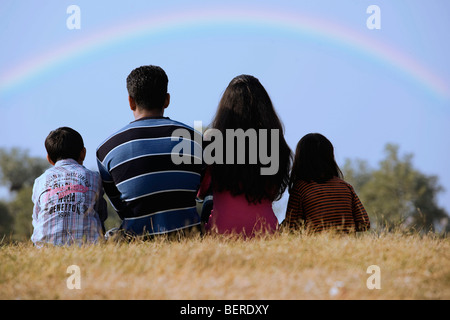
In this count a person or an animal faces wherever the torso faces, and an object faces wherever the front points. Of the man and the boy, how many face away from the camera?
2

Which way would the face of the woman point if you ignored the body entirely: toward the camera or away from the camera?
away from the camera

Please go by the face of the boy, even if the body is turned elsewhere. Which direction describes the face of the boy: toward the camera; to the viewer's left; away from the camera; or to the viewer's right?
away from the camera

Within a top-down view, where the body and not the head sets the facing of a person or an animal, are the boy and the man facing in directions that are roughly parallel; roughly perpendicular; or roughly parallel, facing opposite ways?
roughly parallel

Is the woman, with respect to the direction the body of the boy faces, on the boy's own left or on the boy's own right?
on the boy's own right

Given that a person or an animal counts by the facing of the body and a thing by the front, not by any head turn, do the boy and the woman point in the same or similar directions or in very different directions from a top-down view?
same or similar directions

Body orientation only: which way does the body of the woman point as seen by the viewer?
away from the camera

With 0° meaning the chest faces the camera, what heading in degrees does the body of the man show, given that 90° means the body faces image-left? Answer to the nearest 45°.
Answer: approximately 180°

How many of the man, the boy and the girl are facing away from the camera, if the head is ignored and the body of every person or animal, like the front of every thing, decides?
3

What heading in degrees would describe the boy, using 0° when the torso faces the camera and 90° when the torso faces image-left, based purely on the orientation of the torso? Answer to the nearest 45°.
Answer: approximately 180°

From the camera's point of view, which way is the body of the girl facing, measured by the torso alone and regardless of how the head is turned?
away from the camera

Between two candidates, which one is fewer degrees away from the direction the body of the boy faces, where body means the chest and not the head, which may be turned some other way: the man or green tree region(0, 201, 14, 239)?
the green tree
